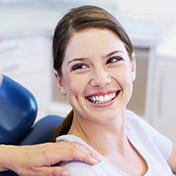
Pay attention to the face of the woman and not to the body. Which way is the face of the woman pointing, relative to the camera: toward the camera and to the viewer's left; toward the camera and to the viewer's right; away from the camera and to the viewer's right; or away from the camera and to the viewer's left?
toward the camera and to the viewer's right

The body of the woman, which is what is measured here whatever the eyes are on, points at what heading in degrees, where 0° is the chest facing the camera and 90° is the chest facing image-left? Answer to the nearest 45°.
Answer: approximately 315°
